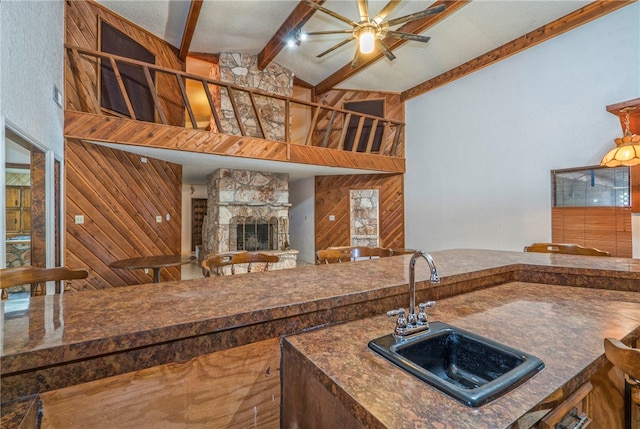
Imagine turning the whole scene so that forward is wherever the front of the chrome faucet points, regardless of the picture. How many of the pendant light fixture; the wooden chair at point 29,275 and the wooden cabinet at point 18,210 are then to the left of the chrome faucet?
1

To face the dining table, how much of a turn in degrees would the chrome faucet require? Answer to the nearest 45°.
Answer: approximately 180°

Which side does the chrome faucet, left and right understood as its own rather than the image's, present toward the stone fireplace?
back

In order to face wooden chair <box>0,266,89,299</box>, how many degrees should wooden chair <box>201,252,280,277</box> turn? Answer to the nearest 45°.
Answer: approximately 90° to its right

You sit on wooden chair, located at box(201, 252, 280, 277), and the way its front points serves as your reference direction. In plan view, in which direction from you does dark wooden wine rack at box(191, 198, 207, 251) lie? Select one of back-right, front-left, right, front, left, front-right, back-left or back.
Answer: back-left

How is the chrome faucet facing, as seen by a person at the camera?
facing the viewer and to the right of the viewer
